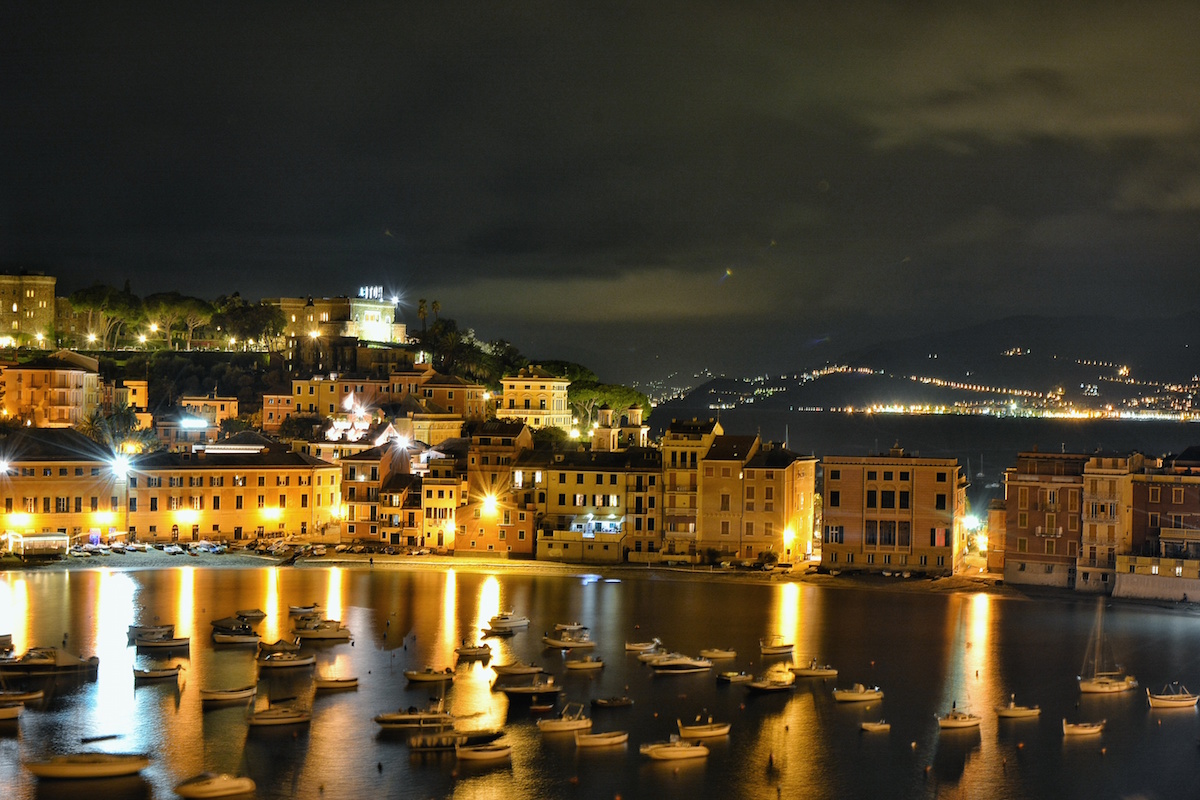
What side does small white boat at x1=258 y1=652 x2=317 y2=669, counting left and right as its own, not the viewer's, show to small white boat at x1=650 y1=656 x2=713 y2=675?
front

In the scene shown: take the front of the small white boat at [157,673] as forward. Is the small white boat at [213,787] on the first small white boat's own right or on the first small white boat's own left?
on the first small white boat's own right

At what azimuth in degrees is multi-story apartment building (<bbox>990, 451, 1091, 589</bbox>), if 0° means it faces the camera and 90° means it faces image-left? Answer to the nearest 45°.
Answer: approximately 0°

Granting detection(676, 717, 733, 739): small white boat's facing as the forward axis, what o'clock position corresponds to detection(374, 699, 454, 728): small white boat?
detection(374, 699, 454, 728): small white boat is roughly at 12 o'clock from detection(676, 717, 733, 739): small white boat.

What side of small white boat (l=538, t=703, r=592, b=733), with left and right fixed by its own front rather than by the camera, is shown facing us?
left

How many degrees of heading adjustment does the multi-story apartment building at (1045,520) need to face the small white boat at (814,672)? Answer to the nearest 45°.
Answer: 0° — it already faces it

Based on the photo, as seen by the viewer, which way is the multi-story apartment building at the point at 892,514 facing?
toward the camera

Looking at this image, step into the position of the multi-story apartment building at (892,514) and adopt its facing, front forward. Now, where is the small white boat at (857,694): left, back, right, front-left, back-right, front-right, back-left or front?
front

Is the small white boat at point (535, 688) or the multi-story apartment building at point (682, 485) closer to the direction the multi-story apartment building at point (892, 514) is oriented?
the small white boat

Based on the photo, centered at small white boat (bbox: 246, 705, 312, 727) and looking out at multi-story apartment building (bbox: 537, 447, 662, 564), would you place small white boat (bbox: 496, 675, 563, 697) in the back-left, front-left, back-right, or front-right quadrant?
front-right

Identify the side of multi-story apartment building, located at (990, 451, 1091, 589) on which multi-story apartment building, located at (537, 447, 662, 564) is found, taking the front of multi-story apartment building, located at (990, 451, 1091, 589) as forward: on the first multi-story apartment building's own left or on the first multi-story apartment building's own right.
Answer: on the first multi-story apartment building's own right

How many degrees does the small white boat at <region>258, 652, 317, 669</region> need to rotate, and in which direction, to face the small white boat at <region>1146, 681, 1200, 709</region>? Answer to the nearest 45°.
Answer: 0° — it already faces it

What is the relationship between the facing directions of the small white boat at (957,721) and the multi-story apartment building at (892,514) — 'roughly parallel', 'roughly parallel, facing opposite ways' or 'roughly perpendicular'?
roughly perpendicular
